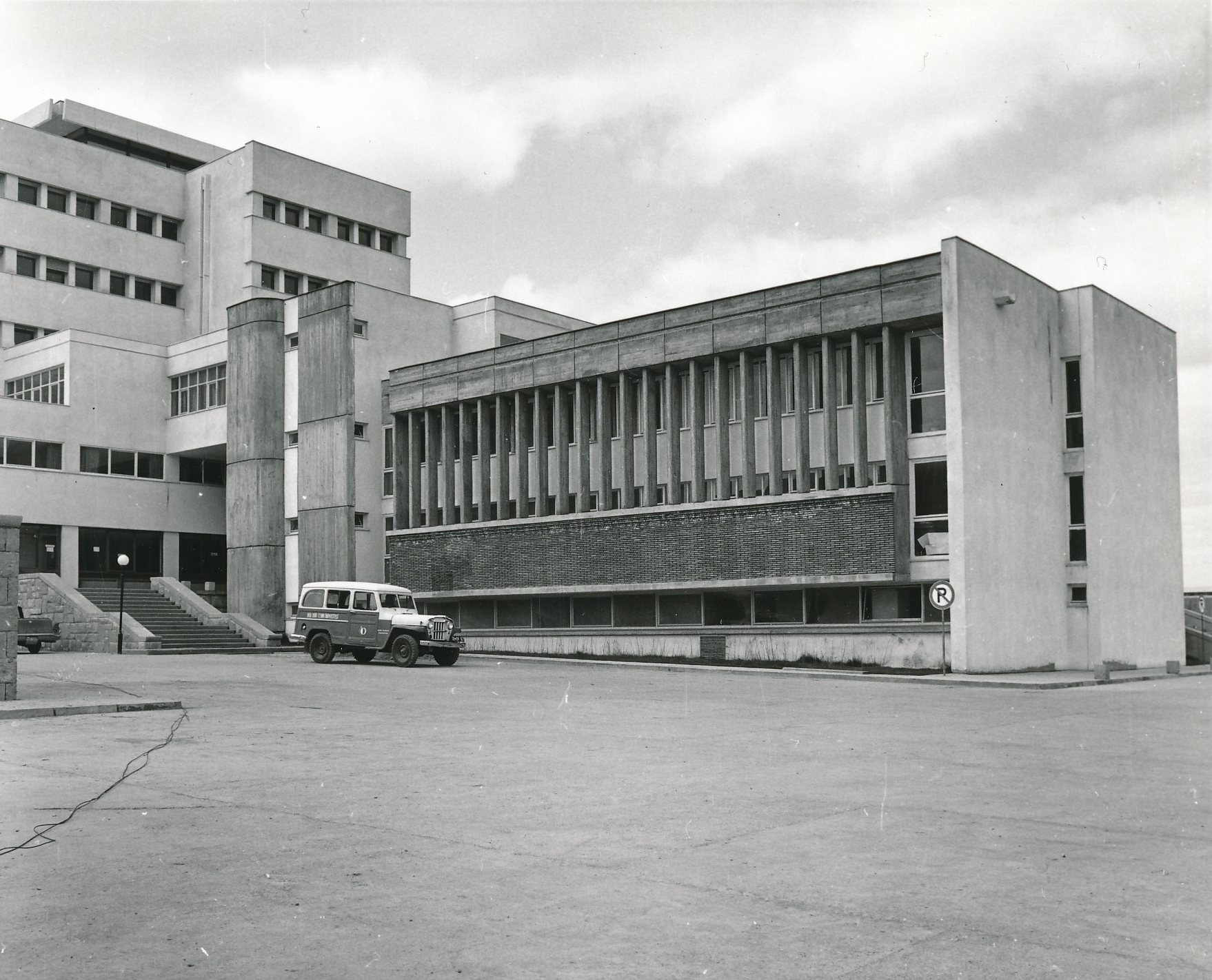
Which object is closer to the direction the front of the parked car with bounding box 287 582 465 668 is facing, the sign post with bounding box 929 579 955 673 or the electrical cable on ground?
the sign post

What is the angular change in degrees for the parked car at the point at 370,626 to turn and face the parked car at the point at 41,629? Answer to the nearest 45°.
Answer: approximately 180°

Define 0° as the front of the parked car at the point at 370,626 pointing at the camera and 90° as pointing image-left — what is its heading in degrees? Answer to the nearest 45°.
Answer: approximately 315°

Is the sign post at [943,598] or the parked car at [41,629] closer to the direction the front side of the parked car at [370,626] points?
the sign post

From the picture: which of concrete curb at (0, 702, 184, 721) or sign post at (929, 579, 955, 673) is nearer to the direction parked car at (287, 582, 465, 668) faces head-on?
the sign post

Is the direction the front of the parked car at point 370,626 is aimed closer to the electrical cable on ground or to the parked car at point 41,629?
the electrical cable on ground

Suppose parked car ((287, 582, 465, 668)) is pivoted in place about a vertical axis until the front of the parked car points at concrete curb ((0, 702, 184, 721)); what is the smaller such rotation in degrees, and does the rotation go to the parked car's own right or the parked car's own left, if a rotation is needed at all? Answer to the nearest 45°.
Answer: approximately 45° to the parked car's own right

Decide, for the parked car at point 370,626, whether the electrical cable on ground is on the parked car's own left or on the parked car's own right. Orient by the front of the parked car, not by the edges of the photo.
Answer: on the parked car's own right
